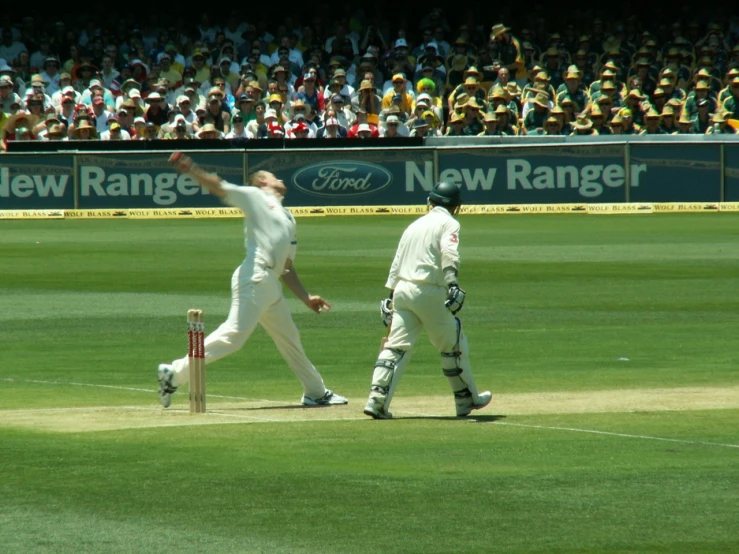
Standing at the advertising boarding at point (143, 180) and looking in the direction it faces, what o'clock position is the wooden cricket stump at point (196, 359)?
The wooden cricket stump is roughly at 12 o'clock from the advertising boarding.

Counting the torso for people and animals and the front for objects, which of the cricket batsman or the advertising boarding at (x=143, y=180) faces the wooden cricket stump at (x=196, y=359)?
the advertising boarding

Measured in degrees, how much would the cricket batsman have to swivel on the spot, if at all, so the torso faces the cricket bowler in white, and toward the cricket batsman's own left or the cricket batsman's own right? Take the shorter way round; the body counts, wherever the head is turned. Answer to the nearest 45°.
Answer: approximately 135° to the cricket batsman's own left

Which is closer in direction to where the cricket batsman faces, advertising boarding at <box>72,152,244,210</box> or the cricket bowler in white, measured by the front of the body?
the advertising boarding

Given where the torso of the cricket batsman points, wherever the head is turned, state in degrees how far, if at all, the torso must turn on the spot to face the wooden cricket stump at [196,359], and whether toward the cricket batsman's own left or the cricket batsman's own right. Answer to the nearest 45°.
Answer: approximately 135° to the cricket batsman's own left

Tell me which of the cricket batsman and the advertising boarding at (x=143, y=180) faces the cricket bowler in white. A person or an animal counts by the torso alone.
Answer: the advertising boarding

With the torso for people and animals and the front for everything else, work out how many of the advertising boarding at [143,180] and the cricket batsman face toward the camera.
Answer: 1

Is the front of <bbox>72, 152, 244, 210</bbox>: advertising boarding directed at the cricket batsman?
yes

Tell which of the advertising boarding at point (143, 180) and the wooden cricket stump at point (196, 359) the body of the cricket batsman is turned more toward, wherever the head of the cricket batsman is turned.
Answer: the advertising boarding

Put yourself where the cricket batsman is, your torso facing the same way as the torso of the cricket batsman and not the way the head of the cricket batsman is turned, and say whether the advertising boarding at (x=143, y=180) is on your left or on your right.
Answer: on your left

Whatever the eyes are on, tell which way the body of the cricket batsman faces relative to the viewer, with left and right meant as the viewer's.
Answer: facing away from the viewer and to the right of the viewer

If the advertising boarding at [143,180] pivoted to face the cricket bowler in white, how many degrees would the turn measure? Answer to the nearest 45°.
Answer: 0° — it already faces them
